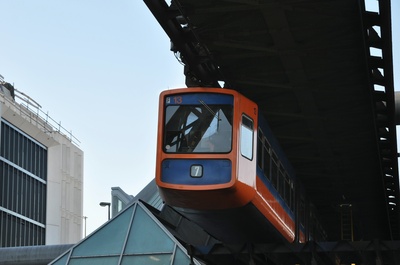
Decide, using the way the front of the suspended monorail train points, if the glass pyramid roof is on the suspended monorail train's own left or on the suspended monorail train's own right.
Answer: on the suspended monorail train's own right

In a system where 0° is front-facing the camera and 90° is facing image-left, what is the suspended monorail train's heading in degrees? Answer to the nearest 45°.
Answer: approximately 45°
